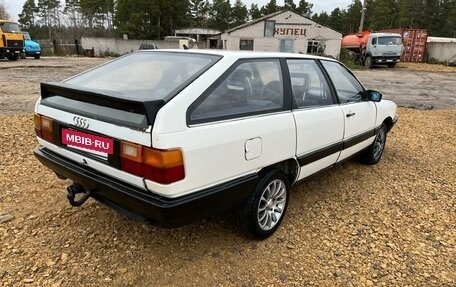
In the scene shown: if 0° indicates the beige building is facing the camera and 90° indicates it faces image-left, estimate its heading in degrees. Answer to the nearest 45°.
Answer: approximately 0°

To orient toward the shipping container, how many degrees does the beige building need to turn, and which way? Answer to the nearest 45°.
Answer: approximately 90° to its left
